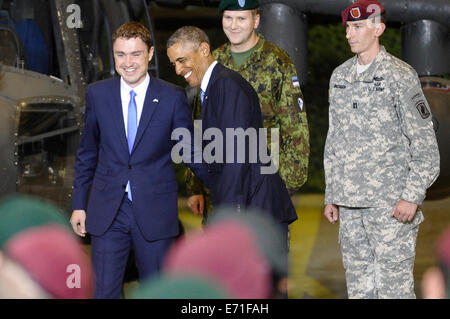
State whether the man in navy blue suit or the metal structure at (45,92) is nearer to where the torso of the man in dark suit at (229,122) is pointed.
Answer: the man in navy blue suit

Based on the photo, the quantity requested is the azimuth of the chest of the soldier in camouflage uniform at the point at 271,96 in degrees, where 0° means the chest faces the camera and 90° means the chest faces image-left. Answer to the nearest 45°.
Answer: approximately 45°

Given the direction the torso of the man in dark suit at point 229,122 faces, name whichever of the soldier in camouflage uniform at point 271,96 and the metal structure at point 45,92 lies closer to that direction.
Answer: the metal structure

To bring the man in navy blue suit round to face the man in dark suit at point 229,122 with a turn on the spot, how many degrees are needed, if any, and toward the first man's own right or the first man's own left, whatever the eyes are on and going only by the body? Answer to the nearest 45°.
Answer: approximately 90° to the first man's own left

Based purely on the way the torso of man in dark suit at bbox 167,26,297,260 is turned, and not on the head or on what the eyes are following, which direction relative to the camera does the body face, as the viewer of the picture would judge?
to the viewer's left

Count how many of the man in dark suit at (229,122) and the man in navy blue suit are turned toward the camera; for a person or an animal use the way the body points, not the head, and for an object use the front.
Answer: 1

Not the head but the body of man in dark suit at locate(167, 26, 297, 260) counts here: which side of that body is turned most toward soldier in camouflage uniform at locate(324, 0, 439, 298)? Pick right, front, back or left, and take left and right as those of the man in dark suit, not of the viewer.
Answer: back

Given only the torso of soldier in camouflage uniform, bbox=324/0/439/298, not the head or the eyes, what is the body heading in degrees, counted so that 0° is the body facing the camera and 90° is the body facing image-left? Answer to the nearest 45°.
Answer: approximately 45°
